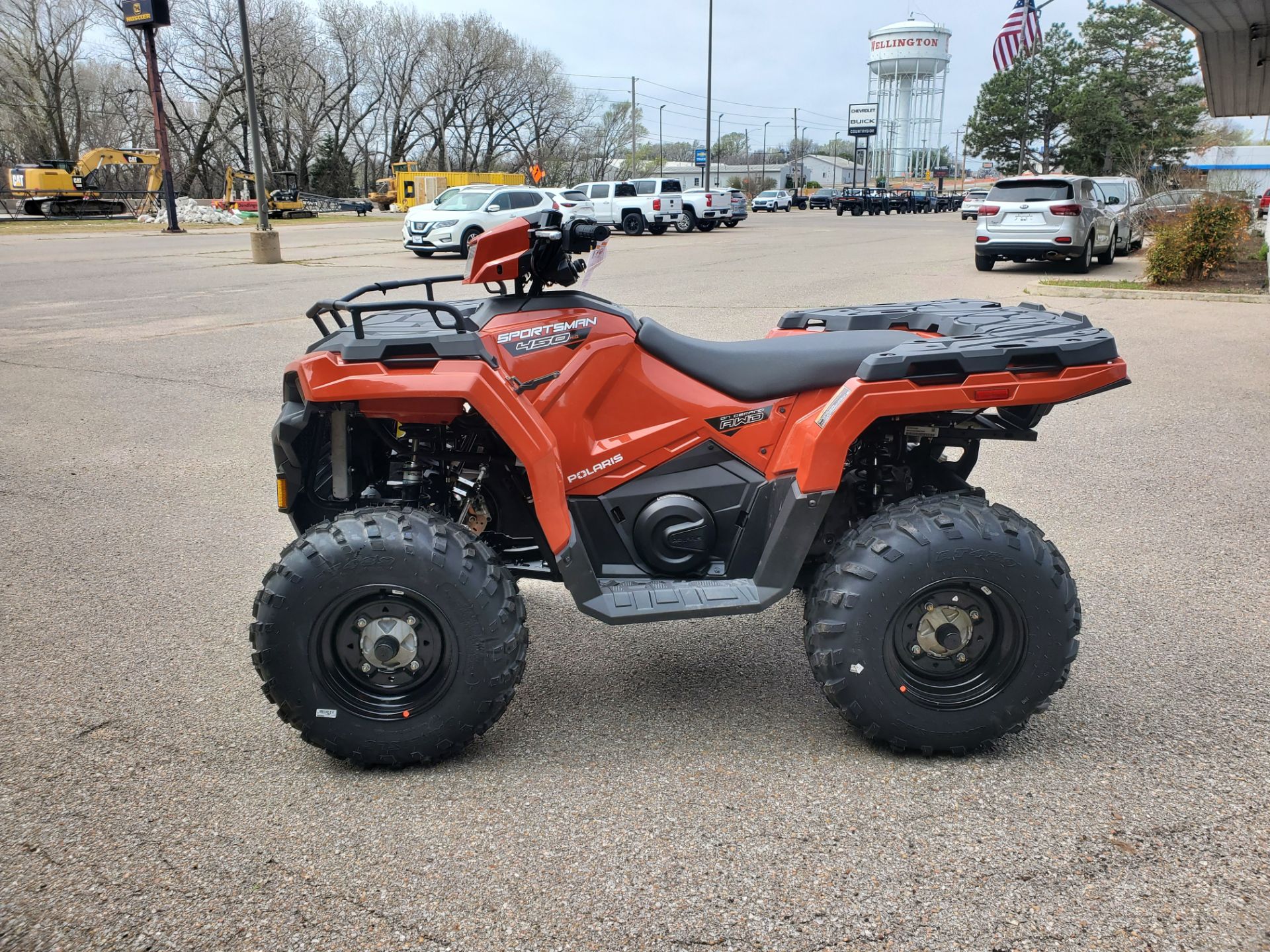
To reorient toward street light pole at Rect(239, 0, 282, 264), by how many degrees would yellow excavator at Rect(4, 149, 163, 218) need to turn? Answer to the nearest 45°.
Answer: approximately 90° to its right

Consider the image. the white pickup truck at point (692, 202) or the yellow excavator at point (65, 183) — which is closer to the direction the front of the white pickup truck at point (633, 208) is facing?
the yellow excavator

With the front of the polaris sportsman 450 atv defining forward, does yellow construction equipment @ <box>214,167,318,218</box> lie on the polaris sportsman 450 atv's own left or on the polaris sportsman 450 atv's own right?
on the polaris sportsman 450 atv's own right

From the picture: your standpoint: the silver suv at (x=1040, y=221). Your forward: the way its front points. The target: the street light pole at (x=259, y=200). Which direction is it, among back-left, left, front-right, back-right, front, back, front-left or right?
back-left

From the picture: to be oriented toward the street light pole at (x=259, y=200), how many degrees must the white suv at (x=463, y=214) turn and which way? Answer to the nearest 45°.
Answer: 0° — it already faces it

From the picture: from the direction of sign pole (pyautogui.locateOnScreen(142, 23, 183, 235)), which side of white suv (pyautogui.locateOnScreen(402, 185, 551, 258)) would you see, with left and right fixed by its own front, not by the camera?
right

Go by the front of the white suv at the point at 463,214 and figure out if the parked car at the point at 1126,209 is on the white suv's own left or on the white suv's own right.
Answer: on the white suv's own left
